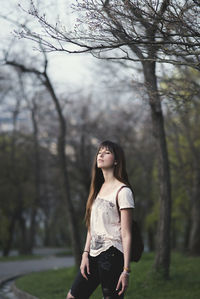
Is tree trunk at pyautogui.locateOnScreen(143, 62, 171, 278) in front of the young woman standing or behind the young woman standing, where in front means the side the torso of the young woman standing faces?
behind

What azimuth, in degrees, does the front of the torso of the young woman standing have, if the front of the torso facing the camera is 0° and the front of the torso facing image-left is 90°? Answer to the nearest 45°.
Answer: approximately 45°

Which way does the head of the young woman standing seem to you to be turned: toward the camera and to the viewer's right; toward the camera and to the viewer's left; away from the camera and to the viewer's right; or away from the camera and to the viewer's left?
toward the camera and to the viewer's left

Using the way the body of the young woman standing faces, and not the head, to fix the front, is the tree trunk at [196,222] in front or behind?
behind
